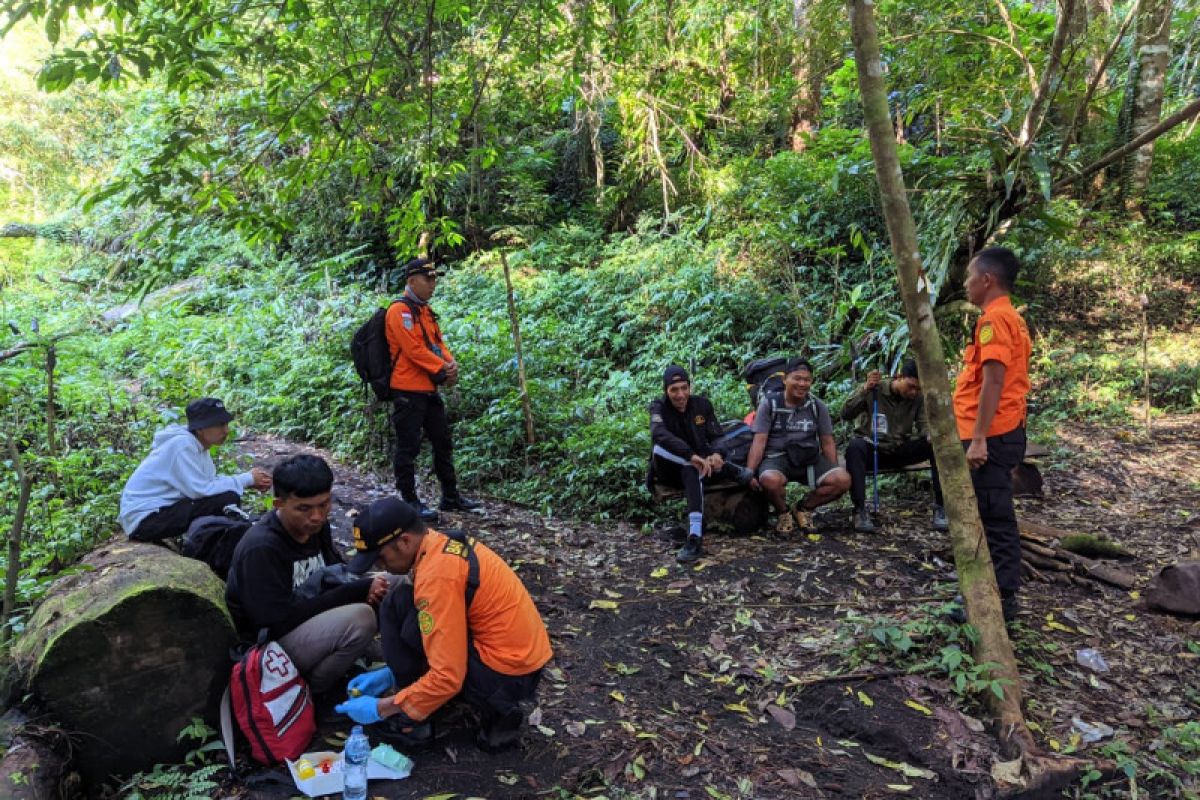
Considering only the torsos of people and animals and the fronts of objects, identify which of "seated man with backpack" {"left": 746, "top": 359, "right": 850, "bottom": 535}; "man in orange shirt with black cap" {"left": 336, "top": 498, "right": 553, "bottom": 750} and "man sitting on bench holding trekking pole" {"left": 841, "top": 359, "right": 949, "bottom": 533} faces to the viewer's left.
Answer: the man in orange shirt with black cap

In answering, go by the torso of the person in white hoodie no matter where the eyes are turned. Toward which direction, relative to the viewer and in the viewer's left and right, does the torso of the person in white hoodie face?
facing to the right of the viewer

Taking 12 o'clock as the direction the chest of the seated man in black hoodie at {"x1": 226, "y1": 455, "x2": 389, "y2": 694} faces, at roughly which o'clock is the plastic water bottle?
The plastic water bottle is roughly at 1 o'clock from the seated man in black hoodie.

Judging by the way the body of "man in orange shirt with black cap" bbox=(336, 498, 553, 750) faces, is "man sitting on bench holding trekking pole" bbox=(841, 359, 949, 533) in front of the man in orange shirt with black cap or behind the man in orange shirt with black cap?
behind

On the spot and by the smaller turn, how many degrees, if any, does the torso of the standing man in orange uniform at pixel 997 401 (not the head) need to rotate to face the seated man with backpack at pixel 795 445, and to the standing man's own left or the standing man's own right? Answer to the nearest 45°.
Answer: approximately 45° to the standing man's own right

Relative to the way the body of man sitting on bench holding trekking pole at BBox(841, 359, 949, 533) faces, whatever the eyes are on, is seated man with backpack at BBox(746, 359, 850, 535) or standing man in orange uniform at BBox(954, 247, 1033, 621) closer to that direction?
the standing man in orange uniform

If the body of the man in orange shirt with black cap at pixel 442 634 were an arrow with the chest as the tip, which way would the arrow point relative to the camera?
to the viewer's left

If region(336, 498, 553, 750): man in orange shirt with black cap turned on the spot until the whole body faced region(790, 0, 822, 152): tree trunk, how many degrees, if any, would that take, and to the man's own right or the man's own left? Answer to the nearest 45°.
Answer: approximately 135° to the man's own right

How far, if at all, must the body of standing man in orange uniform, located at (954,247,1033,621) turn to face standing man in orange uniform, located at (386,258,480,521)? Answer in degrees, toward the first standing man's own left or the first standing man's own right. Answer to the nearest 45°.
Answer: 0° — they already face them

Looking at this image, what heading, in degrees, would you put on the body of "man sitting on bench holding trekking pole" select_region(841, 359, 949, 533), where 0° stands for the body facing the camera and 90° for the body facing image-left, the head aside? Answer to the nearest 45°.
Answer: approximately 0°

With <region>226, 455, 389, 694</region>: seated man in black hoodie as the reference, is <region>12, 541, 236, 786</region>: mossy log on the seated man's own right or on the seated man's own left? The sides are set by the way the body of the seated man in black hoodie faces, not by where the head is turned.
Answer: on the seated man's own right
